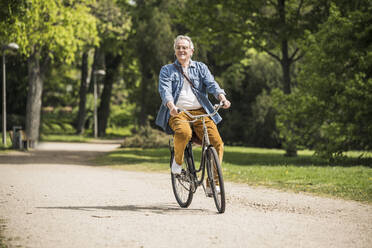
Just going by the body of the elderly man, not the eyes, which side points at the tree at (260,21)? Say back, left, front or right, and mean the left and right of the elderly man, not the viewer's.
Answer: back

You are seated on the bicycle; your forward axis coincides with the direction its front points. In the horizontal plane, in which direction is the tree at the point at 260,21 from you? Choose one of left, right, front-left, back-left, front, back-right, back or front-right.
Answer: back-left

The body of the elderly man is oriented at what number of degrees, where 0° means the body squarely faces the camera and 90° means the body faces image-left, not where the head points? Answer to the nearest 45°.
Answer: approximately 0°

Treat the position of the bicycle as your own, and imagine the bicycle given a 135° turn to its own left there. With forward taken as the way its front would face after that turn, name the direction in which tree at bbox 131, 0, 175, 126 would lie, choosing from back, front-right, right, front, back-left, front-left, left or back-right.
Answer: front

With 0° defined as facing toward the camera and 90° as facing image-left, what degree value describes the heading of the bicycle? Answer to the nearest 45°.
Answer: approximately 315°

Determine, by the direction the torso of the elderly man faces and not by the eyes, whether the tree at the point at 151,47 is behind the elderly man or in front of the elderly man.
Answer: behind

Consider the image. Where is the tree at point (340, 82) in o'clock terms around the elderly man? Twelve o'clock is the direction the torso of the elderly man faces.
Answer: The tree is roughly at 7 o'clock from the elderly man.

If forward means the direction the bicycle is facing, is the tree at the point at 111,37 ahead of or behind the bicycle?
behind
